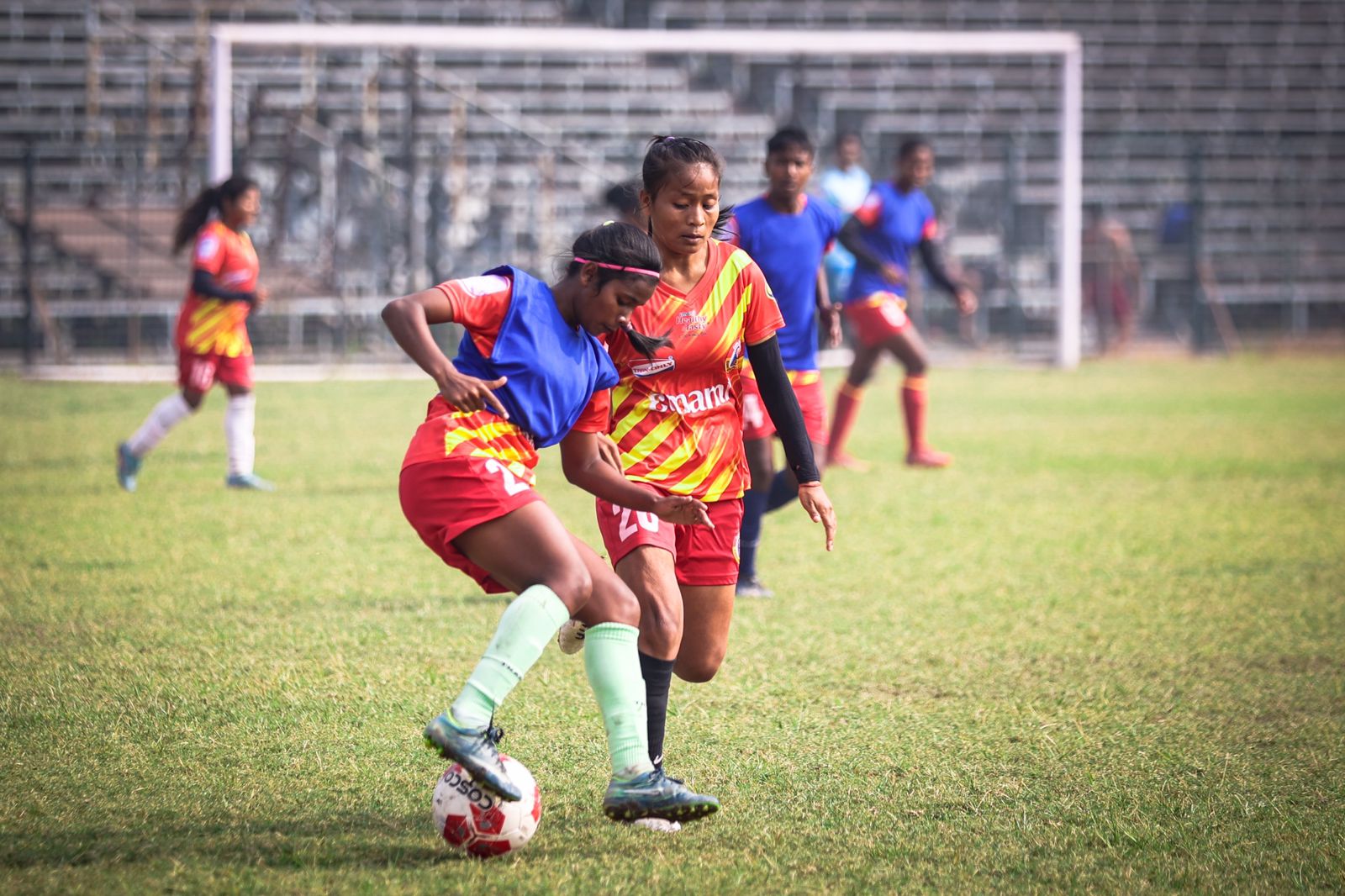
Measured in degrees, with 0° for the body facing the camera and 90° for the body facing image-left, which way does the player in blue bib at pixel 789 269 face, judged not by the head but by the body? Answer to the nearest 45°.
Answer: approximately 0°

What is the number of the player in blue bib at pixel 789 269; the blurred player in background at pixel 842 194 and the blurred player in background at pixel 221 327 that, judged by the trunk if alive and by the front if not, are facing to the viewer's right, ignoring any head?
1

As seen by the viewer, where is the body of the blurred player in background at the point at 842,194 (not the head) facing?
toward the camera

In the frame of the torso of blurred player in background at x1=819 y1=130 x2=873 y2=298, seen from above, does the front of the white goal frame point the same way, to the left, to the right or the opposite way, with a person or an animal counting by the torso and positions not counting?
the same way

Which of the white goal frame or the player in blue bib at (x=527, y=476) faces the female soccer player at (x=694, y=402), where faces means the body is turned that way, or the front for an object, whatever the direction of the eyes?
the white goal frame

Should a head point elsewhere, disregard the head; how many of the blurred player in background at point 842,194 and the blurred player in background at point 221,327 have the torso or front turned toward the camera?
1

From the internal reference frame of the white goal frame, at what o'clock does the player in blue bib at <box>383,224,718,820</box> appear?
The player in blue bib is roughly at 12 o'clock from the white goal frame.

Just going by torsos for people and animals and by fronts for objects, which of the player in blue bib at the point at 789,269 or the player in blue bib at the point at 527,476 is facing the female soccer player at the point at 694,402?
the player in blue bib at the point at 789,269

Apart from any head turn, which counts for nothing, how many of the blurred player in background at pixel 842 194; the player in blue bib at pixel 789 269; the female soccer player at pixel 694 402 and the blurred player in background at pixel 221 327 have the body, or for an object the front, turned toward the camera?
3

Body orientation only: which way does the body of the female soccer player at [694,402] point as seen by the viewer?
toward the camera

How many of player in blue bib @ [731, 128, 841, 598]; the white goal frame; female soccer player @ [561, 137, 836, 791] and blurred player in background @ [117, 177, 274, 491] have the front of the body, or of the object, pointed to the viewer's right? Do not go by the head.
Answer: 1

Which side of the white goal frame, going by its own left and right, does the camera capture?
front

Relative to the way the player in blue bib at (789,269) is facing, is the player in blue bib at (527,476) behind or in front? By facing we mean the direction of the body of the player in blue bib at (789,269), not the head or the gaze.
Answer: in front

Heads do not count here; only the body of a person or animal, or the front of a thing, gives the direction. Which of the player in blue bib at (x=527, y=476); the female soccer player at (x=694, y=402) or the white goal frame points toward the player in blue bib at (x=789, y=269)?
the white goal frame

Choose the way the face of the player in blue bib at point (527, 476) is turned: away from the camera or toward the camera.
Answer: toward the camera

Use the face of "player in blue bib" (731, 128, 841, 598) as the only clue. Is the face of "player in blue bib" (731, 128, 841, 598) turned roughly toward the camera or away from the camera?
toward the camera

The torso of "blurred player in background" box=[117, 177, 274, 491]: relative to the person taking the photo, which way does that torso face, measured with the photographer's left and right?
facing to the right of the viewer
